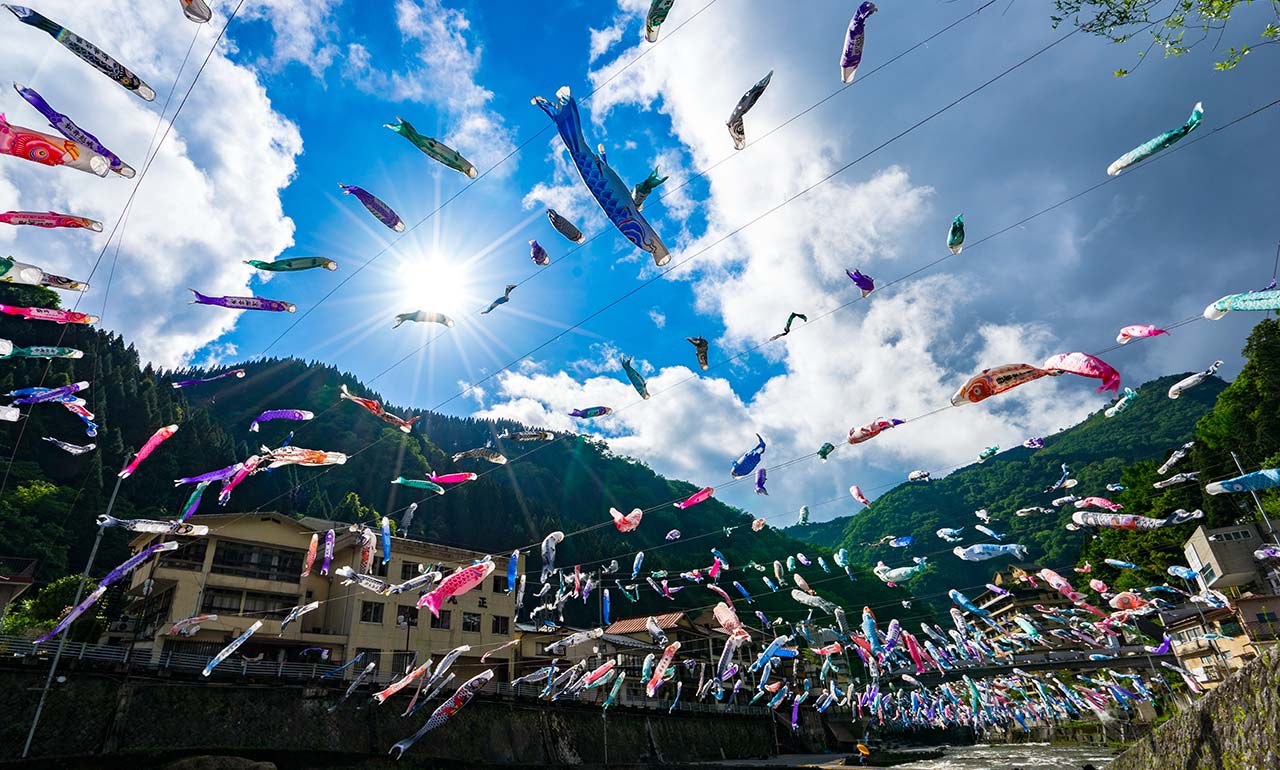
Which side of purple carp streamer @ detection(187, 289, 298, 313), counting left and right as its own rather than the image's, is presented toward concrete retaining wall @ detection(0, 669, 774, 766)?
left

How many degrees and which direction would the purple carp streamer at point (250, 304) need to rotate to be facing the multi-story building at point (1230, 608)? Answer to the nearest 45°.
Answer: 0° — it already faces it

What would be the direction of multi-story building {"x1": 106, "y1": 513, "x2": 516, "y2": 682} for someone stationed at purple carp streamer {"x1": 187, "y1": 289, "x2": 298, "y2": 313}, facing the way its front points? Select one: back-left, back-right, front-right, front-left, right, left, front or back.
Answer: left

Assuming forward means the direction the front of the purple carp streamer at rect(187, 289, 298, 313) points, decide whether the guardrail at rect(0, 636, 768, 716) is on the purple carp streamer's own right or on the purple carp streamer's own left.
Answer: on the purple carp streamer's own left

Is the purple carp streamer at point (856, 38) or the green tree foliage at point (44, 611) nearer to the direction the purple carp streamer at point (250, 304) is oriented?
the purple carp streamer

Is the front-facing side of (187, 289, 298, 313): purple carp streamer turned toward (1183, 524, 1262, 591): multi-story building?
yes

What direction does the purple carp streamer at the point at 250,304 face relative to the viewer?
to the viewer's right

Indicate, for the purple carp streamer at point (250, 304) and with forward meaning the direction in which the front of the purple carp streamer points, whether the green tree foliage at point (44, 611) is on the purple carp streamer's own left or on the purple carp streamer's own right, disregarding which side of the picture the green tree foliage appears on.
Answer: on the purple carp streamer's own left

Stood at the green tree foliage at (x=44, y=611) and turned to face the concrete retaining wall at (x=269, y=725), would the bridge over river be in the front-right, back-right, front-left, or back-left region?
front-left

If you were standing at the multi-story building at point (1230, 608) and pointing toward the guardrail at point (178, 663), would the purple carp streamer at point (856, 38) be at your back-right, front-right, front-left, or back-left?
front-left
